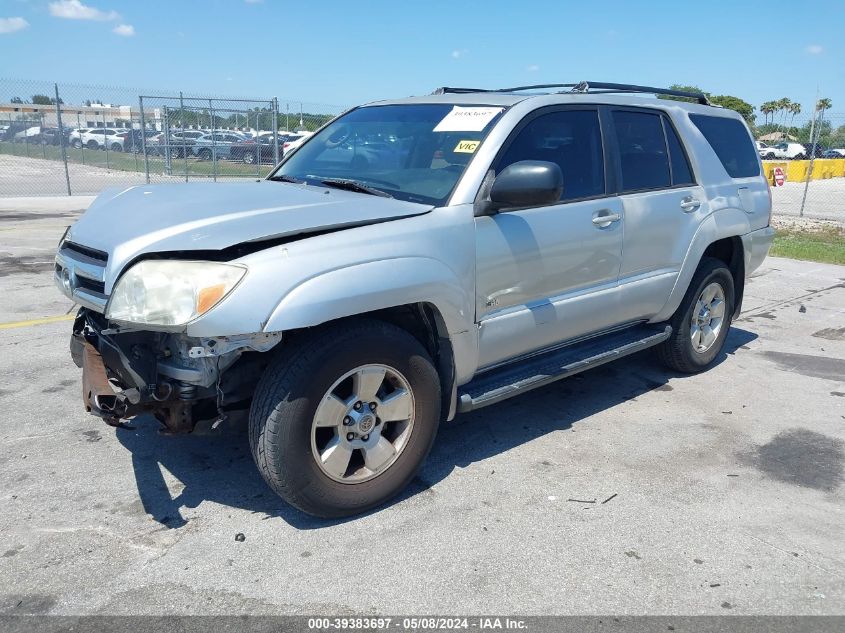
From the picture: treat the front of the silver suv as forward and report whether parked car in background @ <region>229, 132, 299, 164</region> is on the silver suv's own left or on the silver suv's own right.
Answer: on the silver suv's own right

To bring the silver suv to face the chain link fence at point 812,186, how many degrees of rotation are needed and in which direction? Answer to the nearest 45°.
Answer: approximately 180°

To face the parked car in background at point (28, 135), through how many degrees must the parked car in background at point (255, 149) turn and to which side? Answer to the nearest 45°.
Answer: approximately 45° to its right

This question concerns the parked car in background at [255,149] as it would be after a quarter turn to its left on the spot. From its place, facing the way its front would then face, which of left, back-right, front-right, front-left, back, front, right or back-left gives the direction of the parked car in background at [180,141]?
right

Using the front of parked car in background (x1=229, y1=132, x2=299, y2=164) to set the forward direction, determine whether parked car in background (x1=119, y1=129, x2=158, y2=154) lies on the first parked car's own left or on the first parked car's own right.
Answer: on the first parked car's own right

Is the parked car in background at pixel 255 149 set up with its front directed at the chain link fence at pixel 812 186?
no

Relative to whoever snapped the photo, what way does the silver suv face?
facing the viewer and to the left of the viewer

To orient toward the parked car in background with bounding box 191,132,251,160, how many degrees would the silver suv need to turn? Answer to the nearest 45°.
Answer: approximately 135° to its right

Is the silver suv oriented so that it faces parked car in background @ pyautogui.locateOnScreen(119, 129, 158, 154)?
no

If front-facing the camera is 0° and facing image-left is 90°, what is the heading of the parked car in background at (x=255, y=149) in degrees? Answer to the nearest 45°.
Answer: approximately 90°

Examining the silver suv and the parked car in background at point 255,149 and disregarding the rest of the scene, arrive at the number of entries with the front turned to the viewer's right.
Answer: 0

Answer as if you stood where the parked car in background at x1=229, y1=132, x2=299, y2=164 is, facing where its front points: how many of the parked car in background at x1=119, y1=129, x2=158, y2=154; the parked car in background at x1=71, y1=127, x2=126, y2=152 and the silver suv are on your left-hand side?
1

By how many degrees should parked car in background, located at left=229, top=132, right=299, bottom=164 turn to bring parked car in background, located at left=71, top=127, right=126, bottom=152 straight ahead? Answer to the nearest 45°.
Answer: approximately 45° to its right
